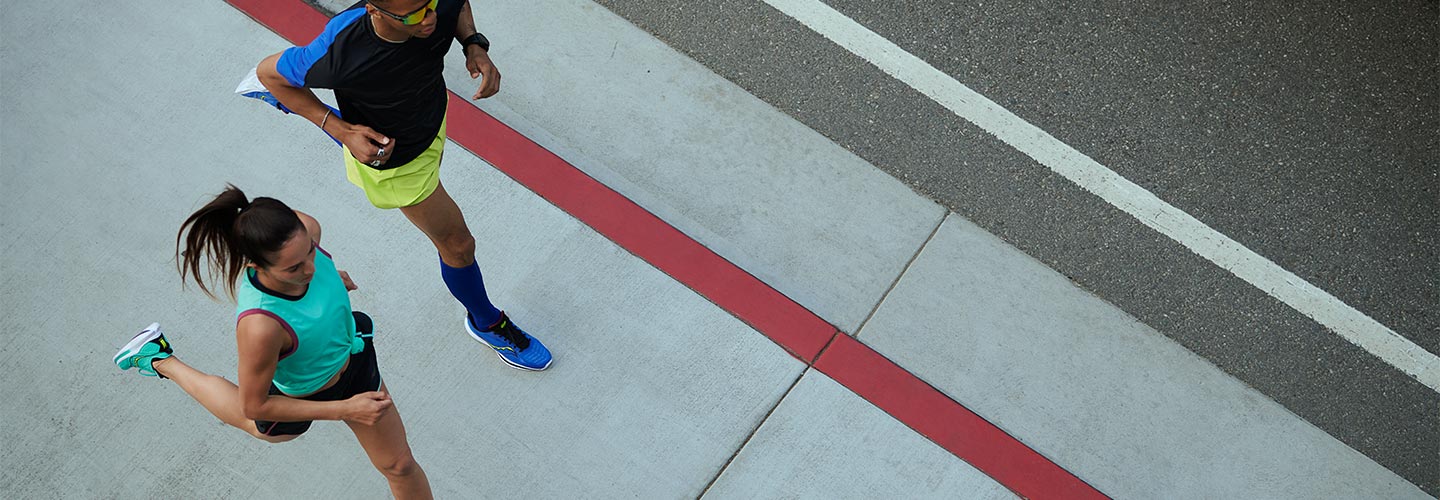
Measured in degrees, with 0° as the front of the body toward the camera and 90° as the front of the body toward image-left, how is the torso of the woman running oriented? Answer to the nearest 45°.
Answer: approximately 315°

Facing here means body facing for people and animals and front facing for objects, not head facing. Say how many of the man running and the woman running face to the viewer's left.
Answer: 0

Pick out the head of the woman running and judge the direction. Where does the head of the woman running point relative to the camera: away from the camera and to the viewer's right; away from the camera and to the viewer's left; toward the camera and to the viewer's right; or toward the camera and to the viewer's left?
toward the camera and to the viewer's right
